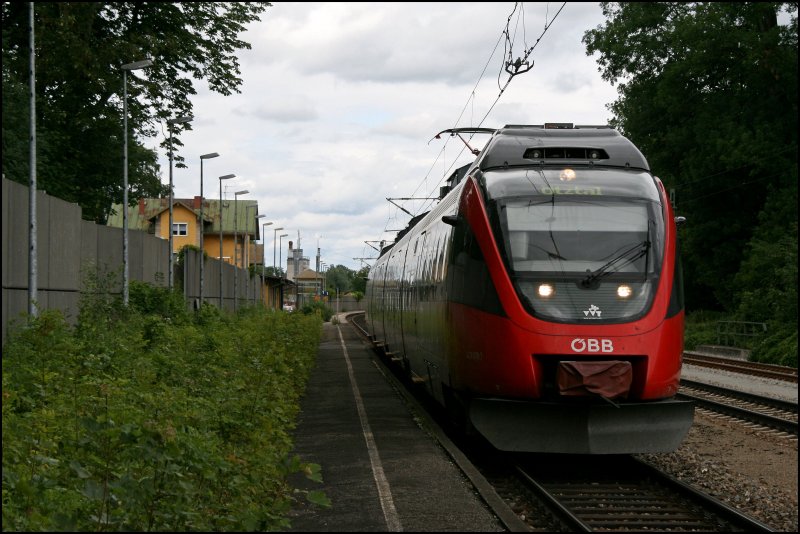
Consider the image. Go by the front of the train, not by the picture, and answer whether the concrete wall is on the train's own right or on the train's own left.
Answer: on the train's own right

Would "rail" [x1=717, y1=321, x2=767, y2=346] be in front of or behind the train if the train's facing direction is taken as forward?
behind

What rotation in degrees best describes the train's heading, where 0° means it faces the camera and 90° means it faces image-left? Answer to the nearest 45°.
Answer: approximately 0°
